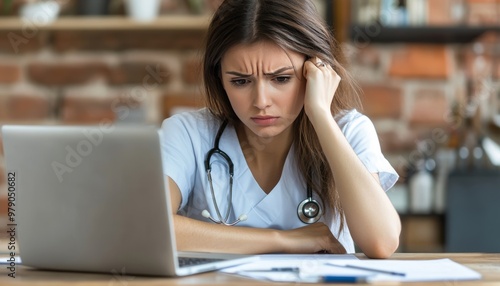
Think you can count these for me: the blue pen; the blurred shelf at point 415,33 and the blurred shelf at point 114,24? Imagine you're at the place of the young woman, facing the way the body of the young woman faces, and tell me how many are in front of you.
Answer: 1

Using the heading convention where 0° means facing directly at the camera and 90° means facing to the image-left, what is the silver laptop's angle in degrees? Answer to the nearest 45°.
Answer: approximately 225°

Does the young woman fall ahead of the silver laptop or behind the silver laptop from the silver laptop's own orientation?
ahead

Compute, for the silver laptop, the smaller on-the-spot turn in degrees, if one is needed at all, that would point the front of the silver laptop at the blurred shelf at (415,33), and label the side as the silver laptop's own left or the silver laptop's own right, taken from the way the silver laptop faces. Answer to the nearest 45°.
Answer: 0° — it already faces it

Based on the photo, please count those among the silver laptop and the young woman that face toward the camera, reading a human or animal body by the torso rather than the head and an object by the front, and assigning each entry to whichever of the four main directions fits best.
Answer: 1

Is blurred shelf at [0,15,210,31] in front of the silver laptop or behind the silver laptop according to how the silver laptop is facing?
in front

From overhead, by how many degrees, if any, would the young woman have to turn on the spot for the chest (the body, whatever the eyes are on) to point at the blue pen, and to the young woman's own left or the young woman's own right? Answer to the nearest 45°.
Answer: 0° — they already face it

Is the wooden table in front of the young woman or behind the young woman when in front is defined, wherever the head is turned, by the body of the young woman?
in front
